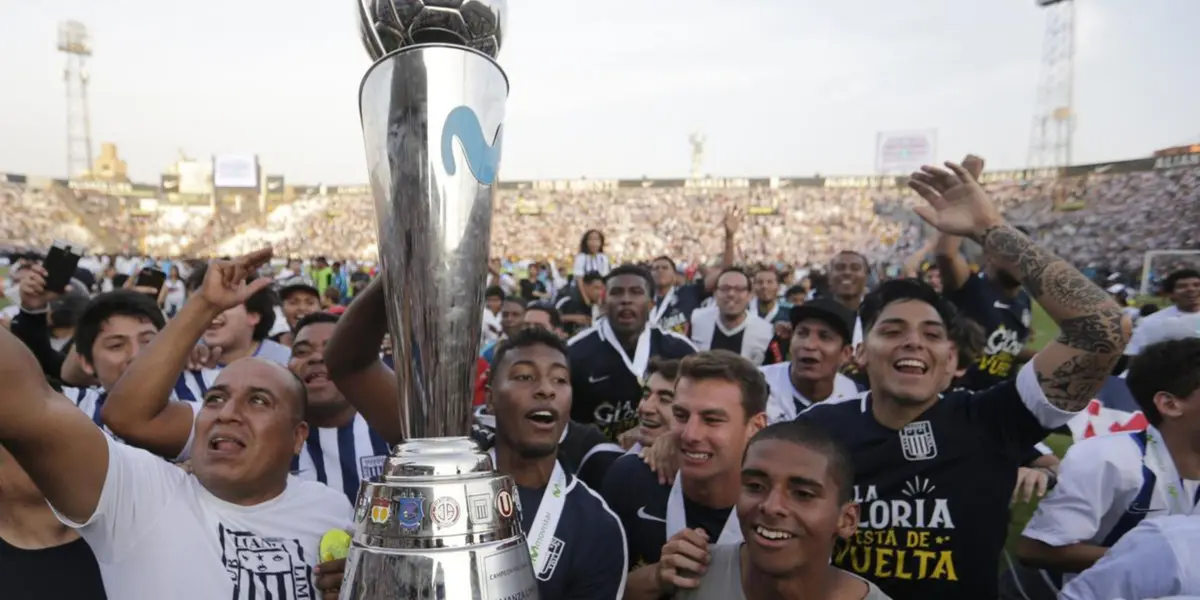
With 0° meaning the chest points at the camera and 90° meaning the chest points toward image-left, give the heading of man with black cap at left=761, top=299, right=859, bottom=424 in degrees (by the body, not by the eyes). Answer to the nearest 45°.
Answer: approximately 45°

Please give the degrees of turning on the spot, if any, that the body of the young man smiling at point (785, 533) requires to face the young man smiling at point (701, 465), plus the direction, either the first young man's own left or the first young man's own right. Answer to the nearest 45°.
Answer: approximately 90° to the first young man's own right

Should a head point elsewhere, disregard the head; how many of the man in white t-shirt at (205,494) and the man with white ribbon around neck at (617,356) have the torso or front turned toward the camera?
2

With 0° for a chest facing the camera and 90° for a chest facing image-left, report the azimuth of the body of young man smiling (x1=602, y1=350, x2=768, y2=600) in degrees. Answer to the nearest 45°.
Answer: approximately 45°

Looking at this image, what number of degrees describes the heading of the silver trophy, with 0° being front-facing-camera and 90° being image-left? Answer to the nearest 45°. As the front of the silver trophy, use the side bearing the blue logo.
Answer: approximately 315°

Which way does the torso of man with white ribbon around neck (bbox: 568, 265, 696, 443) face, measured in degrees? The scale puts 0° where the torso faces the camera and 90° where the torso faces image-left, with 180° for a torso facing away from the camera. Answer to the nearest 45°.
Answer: approximately 0°

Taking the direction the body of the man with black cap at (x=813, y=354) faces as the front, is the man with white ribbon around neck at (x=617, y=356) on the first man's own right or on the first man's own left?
on the first man's own right

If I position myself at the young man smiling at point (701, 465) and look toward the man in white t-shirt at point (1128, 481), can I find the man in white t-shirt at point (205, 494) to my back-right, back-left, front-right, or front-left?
back-right

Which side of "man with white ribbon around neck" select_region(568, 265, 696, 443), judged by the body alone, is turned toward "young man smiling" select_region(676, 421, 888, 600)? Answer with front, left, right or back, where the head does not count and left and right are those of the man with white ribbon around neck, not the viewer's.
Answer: front
